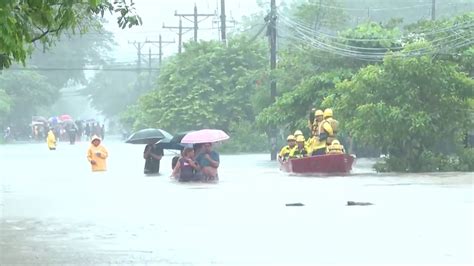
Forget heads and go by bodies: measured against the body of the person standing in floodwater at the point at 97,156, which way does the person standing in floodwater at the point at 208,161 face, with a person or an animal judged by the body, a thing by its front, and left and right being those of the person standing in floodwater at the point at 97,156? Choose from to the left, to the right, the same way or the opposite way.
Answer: the same way

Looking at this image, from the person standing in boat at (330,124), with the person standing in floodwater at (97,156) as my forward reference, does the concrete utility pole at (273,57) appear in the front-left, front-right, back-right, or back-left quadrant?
front-right

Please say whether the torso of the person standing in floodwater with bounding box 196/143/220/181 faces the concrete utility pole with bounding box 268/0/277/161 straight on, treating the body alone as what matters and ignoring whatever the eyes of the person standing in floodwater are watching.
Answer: no

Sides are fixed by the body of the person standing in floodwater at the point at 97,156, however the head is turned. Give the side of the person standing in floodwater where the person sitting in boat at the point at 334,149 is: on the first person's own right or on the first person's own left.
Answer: on the first person's own left

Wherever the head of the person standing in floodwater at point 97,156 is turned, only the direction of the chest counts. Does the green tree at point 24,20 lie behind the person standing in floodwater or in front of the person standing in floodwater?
in front

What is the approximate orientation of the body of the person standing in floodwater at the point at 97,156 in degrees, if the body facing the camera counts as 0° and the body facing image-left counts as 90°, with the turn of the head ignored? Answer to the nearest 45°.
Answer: approximately 0°

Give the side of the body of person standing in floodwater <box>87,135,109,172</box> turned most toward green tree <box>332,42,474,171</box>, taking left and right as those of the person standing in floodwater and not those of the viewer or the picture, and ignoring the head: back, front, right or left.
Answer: left

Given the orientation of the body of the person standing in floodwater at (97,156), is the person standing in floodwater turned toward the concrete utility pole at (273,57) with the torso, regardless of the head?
no

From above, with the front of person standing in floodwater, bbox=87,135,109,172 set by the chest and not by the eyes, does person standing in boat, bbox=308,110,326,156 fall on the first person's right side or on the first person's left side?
on the first person's left side

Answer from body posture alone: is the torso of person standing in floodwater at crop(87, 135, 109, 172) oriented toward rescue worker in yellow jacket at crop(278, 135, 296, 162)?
no

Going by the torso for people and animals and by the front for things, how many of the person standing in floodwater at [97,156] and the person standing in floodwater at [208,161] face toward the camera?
2

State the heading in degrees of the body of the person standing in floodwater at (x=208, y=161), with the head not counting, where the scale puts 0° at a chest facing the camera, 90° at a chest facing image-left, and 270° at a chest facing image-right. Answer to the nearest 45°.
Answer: approximately 0°

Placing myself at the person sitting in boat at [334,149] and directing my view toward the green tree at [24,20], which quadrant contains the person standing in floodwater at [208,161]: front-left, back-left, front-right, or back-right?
front-right

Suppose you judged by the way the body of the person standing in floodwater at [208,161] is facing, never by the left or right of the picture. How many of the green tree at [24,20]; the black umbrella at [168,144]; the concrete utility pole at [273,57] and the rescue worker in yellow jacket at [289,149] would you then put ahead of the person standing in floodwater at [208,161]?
1

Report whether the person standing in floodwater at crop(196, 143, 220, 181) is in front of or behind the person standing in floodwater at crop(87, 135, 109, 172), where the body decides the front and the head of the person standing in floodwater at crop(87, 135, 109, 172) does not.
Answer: in front
